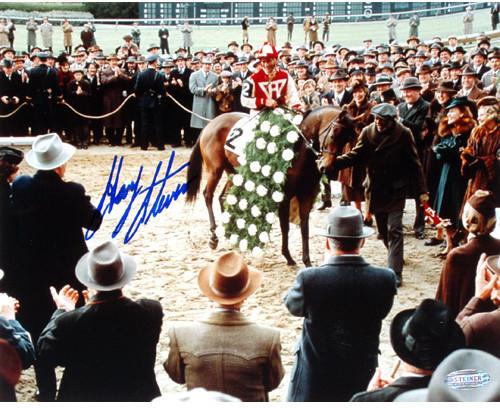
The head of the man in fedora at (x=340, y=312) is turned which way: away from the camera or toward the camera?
away from the camera

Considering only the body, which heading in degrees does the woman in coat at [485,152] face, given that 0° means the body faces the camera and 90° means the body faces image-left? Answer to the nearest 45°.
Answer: approximately 45°

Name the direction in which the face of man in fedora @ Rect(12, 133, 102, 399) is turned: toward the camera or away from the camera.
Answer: away from the camera

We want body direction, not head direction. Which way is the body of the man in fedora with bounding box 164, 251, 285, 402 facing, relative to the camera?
away from the camera

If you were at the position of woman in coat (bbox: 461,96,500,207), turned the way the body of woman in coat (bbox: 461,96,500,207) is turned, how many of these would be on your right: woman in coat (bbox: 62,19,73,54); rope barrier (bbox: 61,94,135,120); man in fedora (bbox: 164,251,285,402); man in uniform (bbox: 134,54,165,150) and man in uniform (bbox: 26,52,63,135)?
4

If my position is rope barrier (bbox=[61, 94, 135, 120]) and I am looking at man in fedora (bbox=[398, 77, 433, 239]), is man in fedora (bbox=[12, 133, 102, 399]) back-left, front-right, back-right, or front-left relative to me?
front-right

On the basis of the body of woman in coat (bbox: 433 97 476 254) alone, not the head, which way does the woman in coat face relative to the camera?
to the viewer's left

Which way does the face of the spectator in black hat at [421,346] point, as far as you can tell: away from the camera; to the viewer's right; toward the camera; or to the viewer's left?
away from the camera

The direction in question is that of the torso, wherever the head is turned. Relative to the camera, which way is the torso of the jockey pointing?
toward the camera

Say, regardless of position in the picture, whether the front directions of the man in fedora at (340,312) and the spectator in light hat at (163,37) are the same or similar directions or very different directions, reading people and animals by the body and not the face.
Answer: very different directions

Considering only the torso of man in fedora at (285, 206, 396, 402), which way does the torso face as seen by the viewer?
away from the camera

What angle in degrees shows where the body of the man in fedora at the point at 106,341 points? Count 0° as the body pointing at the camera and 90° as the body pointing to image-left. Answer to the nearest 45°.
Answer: approximately 180°

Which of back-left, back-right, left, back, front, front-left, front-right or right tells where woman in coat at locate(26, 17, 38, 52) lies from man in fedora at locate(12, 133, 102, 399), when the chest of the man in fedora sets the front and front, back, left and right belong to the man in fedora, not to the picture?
front-left

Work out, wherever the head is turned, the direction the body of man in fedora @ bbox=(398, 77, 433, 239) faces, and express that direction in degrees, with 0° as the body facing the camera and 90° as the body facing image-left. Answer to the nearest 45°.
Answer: approximately 45°

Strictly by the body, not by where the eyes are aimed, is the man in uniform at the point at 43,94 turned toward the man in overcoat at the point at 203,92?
no

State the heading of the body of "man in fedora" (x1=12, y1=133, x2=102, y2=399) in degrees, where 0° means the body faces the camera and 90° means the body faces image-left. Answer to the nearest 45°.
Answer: approximately 225°
